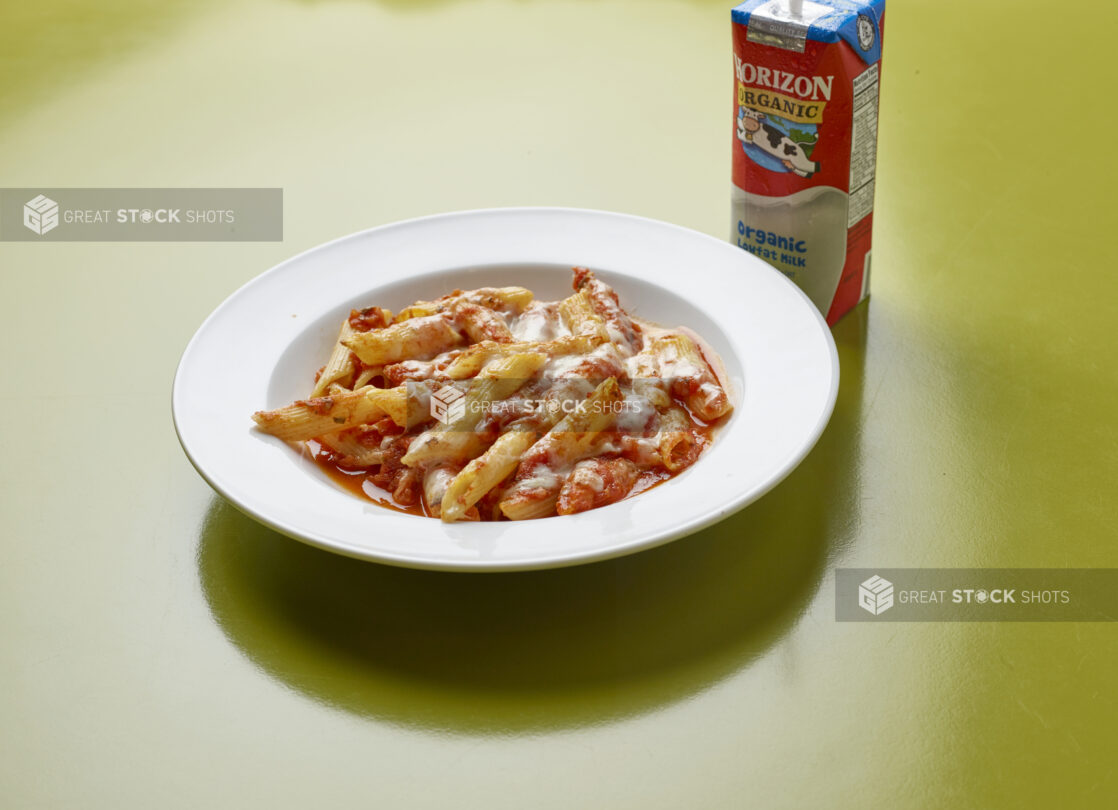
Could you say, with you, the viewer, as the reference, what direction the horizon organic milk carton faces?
facing the viewer and to the left of the viewer
